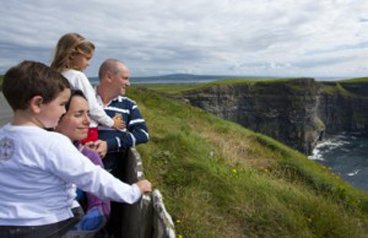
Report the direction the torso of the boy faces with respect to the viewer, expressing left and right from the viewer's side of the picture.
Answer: facing away from the viewer and to the right of the viewer

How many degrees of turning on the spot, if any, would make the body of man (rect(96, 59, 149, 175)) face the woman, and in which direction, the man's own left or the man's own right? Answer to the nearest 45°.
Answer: approximately 45° to the man's own right

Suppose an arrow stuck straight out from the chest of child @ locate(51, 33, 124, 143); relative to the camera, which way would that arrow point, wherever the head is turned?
to the viewer's right

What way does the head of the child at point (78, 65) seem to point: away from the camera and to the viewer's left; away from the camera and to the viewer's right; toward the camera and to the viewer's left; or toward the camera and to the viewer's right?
away from the camera and to the viewer's right

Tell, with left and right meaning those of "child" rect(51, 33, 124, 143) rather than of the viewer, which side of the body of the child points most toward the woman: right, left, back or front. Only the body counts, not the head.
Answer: right

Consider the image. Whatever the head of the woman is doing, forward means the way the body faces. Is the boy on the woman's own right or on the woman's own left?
on the woman's own right

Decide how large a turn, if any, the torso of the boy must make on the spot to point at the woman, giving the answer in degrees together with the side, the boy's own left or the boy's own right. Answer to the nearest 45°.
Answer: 0° — they already face them

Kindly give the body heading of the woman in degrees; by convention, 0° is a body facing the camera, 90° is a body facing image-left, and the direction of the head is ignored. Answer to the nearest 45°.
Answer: approximately 315°

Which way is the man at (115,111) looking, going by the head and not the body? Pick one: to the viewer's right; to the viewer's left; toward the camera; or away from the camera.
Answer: to the viewer's right
